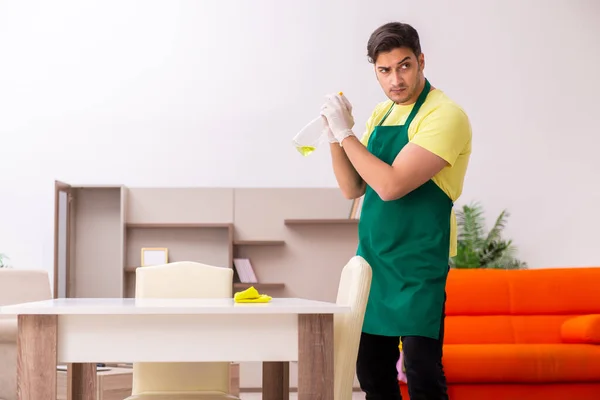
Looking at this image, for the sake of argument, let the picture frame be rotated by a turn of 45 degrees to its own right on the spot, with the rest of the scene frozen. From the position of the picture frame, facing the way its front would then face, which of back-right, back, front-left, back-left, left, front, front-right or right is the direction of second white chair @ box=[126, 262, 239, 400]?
front-left

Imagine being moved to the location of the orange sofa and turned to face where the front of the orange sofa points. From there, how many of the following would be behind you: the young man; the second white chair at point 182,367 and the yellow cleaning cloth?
0

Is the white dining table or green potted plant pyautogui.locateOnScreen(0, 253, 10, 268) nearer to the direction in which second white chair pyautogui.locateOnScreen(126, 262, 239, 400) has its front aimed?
the white dining table

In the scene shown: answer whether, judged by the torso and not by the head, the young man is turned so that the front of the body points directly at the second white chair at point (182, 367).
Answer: no

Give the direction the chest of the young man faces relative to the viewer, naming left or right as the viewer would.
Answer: facing the viewer and to the left of the viewer

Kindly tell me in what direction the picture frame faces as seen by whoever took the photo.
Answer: facing the viewer

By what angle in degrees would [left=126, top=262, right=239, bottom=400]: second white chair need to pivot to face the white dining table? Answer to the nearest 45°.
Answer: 0° — it already faces it

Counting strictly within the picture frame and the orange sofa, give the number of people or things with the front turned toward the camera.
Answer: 2

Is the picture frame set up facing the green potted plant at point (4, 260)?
no

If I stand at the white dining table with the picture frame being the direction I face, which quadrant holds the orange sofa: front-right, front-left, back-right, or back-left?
front-right

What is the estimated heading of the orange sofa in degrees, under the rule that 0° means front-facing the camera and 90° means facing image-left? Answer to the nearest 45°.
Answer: approximately 0°

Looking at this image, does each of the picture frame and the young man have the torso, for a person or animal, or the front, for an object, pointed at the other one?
no
